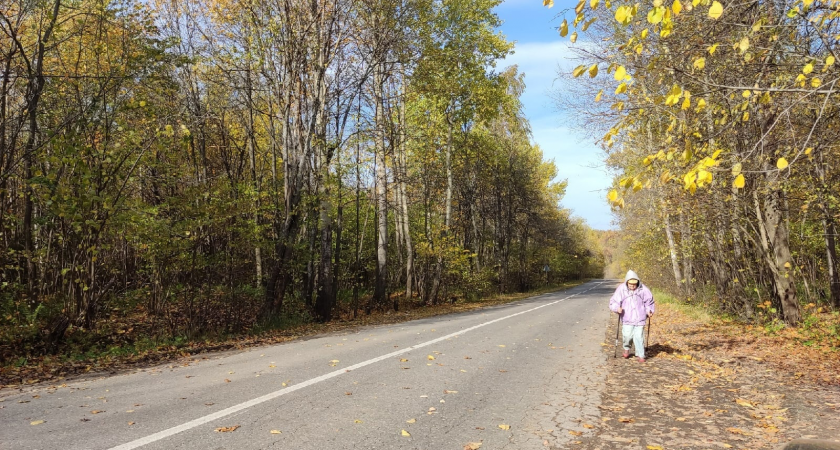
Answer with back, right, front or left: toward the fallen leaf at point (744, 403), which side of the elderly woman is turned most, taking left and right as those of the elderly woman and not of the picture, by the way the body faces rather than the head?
front

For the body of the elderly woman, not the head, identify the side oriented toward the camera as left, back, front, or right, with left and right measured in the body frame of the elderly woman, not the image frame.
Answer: front
